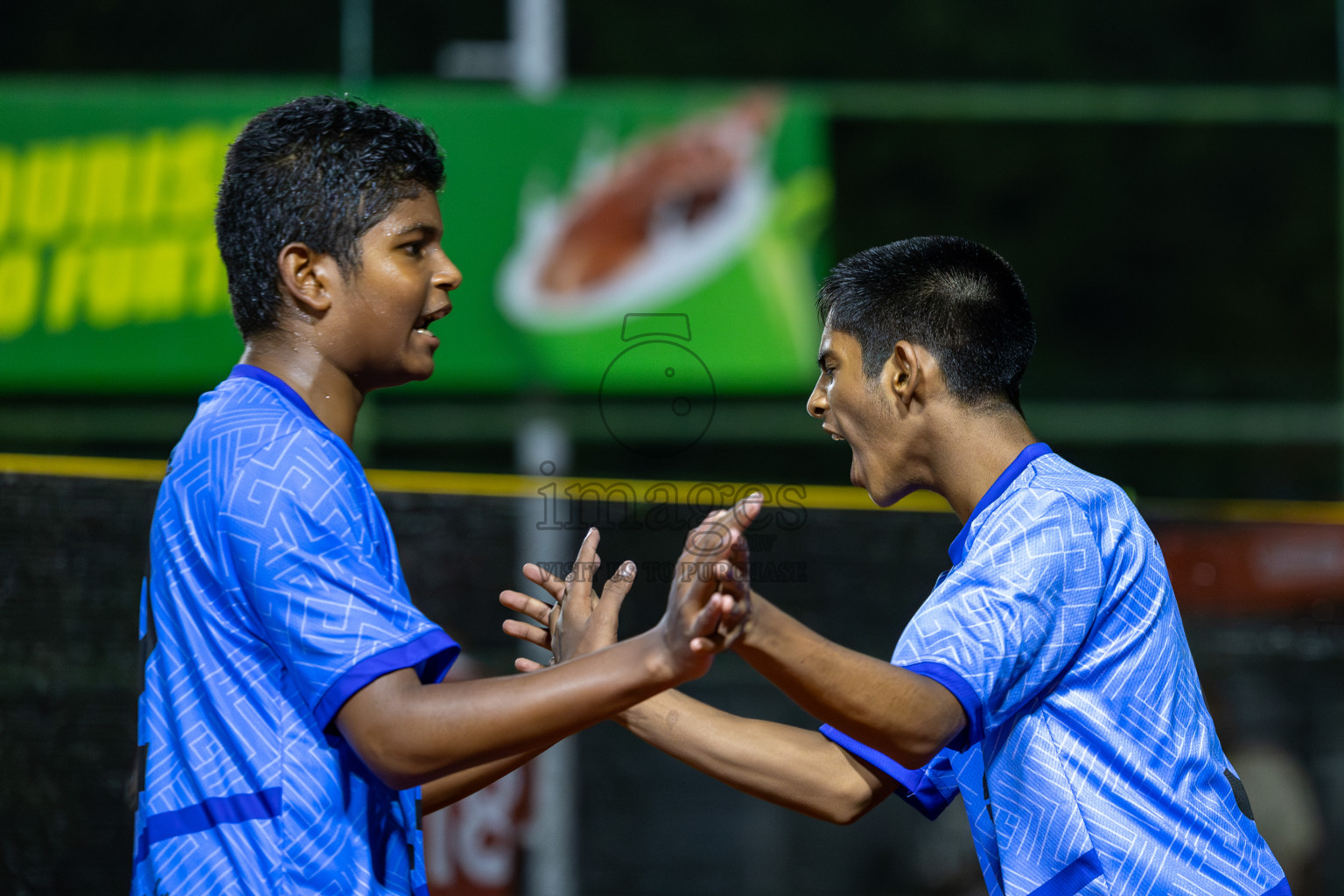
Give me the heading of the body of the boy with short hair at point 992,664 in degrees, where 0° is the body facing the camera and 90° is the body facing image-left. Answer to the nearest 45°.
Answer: approximately 90°

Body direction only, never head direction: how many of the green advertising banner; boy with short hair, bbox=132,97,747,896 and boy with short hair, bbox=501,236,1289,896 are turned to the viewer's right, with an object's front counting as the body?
1

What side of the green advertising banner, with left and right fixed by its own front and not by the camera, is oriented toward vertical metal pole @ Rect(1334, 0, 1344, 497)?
left

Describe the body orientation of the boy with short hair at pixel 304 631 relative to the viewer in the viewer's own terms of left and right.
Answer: facing to the right of the viewer

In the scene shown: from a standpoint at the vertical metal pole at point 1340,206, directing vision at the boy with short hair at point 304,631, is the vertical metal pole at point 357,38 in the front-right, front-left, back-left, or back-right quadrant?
front-right

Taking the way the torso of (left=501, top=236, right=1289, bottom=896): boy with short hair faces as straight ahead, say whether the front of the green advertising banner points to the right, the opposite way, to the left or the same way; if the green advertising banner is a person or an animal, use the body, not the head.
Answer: to the left

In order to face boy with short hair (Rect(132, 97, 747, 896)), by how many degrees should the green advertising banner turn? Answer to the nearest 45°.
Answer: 0° — it already faces them

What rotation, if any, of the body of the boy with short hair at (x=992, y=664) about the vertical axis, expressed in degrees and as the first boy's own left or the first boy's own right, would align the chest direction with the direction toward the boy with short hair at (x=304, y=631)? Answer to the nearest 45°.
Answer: approximately 45° to the first boy's own left

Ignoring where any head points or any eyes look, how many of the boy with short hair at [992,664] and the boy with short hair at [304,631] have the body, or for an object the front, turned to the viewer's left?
1

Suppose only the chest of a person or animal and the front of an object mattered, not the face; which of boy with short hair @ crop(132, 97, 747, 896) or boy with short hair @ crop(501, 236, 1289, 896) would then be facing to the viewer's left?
boy with short hair @ crop(501, 236, 1289, 896)

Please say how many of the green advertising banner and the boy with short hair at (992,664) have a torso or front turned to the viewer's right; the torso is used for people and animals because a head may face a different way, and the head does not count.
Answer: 0

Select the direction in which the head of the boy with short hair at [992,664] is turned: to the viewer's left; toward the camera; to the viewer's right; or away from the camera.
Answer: to the viewer's left

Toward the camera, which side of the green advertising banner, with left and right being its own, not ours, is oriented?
front

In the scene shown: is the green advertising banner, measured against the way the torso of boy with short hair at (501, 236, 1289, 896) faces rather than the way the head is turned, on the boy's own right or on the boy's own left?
on the boy's own right
